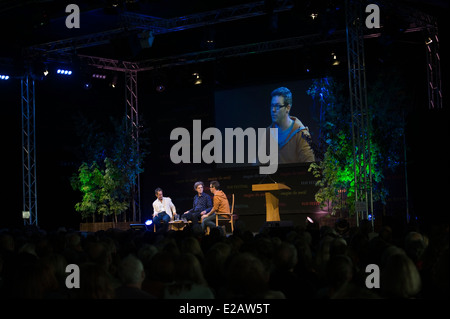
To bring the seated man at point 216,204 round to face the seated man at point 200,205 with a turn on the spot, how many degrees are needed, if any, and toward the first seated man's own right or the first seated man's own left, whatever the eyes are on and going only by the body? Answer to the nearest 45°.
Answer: approximately 45° to the first seated man's own right

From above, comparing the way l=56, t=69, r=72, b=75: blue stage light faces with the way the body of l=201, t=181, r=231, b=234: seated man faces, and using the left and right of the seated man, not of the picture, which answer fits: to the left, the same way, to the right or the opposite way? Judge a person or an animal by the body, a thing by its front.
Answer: to the left

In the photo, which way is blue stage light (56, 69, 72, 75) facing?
toward the camera

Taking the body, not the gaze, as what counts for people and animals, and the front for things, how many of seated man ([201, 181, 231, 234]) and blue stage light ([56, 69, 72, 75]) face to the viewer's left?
1

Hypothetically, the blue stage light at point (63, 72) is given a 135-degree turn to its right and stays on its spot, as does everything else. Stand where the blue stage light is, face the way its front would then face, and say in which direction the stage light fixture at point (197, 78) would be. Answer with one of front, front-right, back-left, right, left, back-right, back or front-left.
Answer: back-right

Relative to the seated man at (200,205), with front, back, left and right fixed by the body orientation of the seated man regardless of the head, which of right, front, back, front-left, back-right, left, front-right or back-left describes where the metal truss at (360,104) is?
left

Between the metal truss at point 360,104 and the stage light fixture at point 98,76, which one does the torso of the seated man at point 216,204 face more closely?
the stage light fixture

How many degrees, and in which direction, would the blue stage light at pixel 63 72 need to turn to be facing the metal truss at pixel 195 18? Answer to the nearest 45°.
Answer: approximately 45° to its left

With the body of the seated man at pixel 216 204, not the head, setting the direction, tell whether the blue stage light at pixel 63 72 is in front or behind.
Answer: in front

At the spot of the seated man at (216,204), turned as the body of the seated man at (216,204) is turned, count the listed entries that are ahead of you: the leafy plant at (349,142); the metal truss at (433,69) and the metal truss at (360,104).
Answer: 0

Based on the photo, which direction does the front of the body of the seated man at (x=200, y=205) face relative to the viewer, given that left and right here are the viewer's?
facing the viewer and to the left of the viewer

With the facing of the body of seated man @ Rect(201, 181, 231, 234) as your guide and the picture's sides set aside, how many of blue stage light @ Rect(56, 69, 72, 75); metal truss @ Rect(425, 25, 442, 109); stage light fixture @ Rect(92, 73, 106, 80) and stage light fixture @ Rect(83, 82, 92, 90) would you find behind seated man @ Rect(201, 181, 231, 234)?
1

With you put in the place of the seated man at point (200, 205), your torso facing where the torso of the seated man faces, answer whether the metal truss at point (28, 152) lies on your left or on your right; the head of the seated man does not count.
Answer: on your right

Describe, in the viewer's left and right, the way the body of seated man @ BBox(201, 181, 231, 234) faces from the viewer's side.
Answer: facing to the left of the viewer
